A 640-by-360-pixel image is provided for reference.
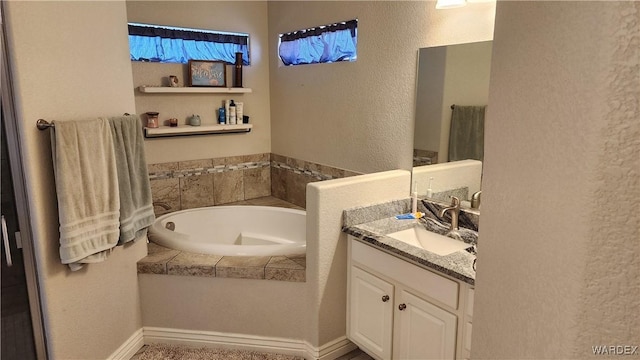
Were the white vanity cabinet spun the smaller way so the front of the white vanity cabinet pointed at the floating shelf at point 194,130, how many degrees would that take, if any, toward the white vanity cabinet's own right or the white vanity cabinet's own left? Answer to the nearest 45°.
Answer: approximately 90° to the white vanity cabinet's own right

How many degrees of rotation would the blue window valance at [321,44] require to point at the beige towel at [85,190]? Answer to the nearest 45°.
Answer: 0° — it already faces it

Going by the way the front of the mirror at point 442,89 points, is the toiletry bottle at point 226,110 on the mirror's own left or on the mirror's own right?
on the mirror's own right

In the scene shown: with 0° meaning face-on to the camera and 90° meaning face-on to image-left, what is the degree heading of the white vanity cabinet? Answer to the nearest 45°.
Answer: approximately 45°

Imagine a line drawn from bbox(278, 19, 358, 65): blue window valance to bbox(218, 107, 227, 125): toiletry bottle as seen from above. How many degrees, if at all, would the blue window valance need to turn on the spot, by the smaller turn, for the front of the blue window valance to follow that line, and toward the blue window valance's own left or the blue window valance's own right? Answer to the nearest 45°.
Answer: approximately 45° to the blue window valance's own right

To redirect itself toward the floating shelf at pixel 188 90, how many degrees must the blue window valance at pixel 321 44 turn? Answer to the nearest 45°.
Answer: approximately 45° to its right

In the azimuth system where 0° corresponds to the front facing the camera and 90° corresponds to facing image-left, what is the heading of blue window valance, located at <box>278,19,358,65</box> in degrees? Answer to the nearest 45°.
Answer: approximately 45°
